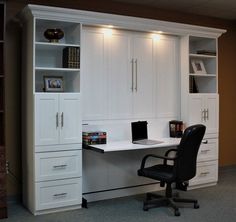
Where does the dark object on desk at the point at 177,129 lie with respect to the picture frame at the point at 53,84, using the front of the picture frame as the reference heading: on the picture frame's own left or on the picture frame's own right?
on the picture frame's own left

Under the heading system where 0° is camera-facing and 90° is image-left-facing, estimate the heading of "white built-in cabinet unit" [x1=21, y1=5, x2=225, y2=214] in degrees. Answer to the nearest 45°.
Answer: approximately 315°

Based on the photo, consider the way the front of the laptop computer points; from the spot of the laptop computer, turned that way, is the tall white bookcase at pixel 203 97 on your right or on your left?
on your left

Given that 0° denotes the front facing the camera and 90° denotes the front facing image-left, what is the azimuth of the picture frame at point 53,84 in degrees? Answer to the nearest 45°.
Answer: approximately 0°

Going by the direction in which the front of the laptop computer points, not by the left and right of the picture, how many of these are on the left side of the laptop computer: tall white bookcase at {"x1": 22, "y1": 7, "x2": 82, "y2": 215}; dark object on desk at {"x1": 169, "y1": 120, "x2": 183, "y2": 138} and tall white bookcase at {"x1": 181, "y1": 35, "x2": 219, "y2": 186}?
2

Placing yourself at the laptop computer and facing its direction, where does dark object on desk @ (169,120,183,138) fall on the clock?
The dark object on desk is roughly at 9 o'clock from the laptop computer.
